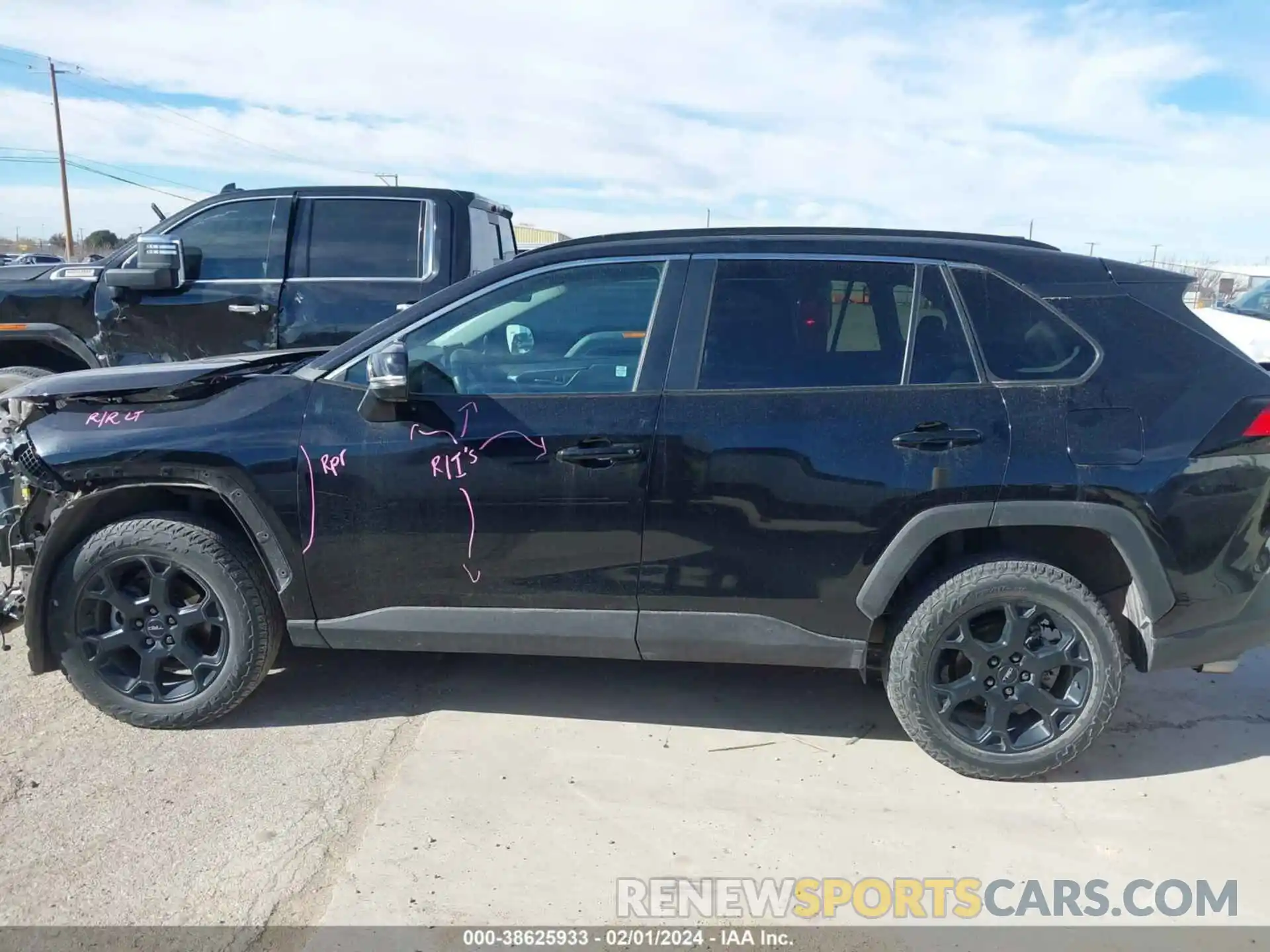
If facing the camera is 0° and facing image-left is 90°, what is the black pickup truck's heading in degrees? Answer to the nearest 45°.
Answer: approximately 90°

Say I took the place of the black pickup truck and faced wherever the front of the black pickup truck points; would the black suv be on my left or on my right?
on my left

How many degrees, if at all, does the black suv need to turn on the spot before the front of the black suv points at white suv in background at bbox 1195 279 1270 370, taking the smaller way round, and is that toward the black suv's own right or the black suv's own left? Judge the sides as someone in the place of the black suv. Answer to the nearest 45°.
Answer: approximately 135° to the black suv's own right

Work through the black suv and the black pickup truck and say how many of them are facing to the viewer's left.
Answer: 2

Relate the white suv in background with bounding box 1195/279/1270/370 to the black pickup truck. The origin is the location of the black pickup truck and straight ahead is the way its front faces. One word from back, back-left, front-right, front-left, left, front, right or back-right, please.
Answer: back

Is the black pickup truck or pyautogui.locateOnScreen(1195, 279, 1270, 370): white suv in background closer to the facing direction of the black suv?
the black pickup truck

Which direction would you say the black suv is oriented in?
to the viewer's left
